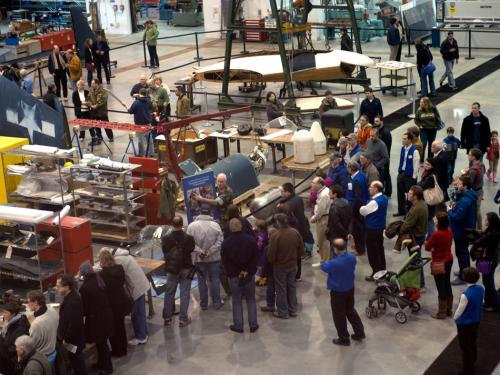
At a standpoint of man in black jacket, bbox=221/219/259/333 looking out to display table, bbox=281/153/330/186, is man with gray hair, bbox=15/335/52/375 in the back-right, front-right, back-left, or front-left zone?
back-left

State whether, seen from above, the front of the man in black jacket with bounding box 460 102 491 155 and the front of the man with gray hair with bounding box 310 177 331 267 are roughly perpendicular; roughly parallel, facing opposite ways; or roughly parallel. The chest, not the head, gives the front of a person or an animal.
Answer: roughly perpendicular

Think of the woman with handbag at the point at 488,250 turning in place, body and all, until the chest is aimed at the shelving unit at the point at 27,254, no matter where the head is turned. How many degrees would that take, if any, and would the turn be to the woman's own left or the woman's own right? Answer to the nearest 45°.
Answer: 0° — they already face it

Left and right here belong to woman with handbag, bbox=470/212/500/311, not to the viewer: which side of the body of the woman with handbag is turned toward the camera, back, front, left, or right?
left

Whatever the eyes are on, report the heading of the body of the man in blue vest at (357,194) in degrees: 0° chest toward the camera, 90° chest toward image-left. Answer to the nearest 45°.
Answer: approximately 90°

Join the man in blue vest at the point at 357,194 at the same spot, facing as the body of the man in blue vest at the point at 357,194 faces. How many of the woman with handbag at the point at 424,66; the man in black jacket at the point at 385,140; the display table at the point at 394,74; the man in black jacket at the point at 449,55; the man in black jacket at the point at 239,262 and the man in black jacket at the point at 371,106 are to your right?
5

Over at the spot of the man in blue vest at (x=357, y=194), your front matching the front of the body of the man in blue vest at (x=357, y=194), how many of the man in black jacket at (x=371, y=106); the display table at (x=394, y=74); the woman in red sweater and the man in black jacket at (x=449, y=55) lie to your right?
3

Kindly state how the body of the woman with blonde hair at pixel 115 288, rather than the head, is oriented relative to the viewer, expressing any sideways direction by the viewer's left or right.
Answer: facing away from the viewer and to the left of the viewer

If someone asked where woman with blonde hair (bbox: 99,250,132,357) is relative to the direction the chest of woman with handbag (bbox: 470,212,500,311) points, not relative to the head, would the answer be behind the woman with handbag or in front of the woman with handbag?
in front

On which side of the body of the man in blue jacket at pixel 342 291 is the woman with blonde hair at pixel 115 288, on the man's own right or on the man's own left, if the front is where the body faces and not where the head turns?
on the man's own left

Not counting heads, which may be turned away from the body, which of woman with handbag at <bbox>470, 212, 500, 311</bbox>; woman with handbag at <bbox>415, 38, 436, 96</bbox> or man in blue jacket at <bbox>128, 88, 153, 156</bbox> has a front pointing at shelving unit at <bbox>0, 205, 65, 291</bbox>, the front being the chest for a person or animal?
woman with handbag at <bbox>470, 212, 500, 311</bbox>

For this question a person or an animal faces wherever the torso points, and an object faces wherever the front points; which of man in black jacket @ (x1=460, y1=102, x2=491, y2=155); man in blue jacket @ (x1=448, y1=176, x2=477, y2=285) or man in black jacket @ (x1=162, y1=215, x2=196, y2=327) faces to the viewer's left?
the man in blue jacket

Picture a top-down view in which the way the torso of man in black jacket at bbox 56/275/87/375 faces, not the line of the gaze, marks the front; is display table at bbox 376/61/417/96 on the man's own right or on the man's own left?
on the man's own right
